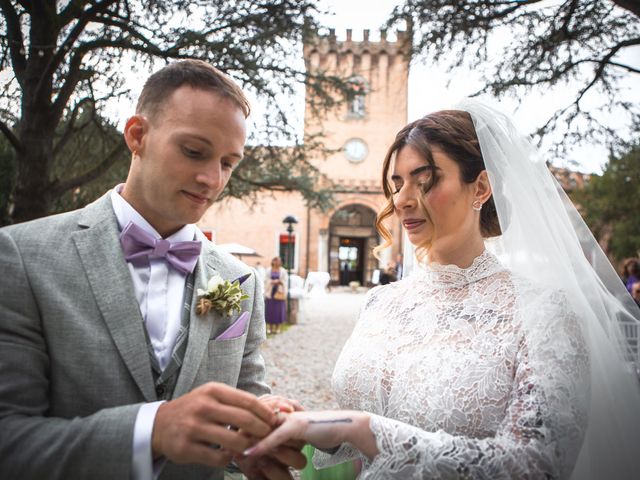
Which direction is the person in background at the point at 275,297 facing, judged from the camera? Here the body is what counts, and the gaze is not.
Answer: toward the camera

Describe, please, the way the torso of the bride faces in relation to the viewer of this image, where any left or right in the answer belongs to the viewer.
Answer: facing the viewer and to the left of the viewer

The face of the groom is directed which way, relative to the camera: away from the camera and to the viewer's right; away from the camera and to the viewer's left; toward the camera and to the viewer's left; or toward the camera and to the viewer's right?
toward the camera and to the viewer's right

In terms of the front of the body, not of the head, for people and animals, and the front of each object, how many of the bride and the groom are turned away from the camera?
0

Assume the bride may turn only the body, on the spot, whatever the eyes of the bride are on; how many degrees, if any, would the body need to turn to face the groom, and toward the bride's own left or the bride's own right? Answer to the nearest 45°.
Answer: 0° — they already face them

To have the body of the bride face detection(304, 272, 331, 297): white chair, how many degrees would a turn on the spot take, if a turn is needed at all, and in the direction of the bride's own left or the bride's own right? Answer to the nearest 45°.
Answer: approximately 135° to the bride's own right

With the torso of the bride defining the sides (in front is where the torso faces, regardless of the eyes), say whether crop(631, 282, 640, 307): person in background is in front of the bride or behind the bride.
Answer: behind

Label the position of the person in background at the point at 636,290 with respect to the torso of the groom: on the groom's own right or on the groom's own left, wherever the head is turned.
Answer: on the groom's own left

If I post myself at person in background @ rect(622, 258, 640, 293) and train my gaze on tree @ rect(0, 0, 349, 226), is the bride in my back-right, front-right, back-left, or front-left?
front-left

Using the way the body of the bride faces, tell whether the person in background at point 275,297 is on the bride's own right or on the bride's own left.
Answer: on the bride's own right

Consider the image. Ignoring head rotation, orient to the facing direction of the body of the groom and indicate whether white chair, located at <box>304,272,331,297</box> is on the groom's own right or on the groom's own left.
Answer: on the groom's own left

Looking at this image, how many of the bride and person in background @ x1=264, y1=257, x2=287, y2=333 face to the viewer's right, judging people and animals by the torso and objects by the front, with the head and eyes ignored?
0
